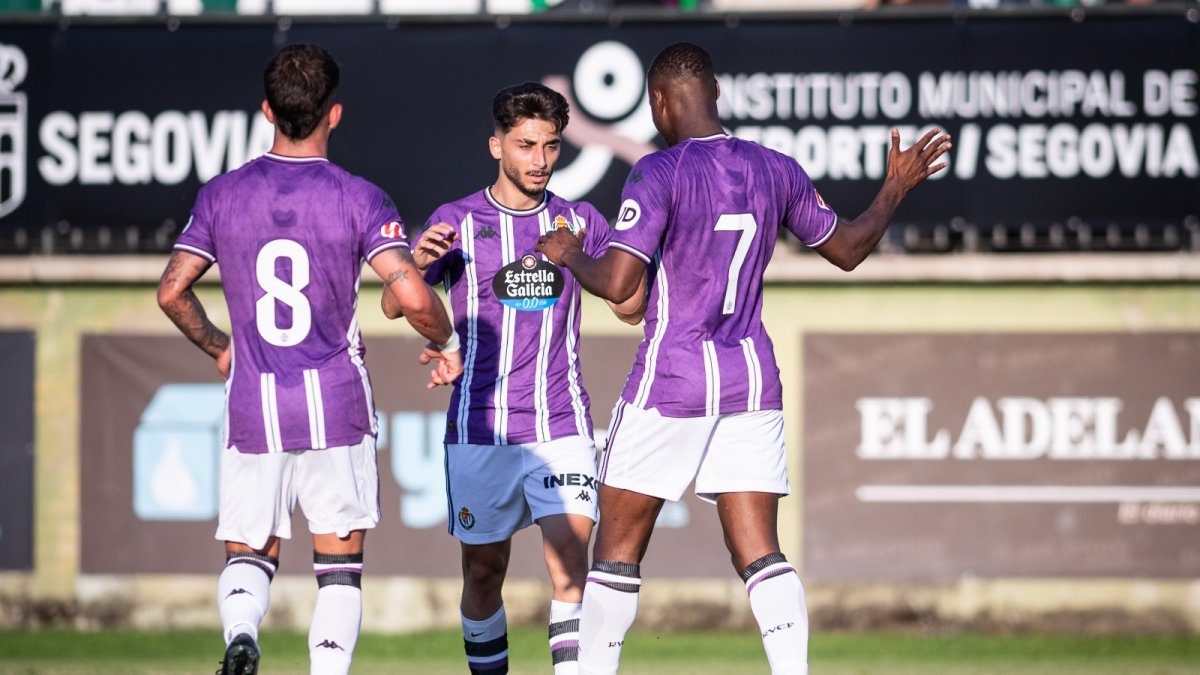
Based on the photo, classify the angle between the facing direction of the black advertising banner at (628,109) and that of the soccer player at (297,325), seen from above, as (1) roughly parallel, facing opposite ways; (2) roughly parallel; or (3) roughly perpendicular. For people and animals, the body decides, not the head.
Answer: roughly parallel, facing opposite ways

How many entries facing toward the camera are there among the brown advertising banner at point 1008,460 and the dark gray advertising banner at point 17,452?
2

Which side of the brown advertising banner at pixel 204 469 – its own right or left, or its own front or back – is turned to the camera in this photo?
front

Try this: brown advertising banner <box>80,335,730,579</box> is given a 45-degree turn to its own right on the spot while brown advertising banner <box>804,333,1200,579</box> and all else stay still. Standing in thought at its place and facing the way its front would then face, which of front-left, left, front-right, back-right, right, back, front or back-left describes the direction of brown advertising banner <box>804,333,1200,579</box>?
back-left

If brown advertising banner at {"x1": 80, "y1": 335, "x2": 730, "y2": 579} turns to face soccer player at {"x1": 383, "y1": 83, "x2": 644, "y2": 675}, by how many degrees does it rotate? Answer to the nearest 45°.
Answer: approximately 45° to its left

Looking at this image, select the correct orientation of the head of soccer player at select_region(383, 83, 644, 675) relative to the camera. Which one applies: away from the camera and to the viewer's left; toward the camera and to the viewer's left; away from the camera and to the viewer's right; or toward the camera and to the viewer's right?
toward the camera and to the viewer's right

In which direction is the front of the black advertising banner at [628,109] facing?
toward the camera

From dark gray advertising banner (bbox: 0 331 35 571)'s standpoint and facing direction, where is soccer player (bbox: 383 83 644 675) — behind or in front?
in front

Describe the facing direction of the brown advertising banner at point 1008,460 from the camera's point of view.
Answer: facing the viewer

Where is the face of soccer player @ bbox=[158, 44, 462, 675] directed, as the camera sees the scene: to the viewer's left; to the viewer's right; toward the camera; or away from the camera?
away from the camera

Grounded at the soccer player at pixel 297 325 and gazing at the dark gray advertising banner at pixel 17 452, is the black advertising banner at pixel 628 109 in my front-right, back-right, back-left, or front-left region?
front-right

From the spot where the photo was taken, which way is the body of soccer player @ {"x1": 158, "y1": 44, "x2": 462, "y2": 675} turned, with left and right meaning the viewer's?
facing away from the viewer

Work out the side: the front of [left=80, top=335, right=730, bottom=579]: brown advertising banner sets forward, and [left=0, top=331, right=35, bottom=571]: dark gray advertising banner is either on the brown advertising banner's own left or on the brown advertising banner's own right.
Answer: on the brown advertising banner's own right

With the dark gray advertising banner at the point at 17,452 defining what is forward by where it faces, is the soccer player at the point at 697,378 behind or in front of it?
in front
